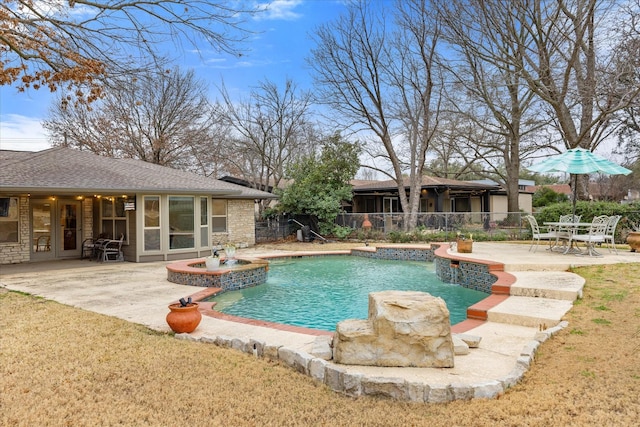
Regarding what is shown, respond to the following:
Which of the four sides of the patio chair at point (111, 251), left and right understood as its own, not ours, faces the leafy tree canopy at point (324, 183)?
back

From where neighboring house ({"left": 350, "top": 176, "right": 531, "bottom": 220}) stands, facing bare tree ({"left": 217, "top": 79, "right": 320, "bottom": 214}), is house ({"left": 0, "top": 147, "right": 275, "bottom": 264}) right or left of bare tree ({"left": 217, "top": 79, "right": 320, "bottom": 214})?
left

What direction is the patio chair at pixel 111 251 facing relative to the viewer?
to the viewer's left

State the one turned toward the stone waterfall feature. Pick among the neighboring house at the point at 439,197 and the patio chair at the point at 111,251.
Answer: the neighboring house

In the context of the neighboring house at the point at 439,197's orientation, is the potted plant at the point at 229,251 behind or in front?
in front

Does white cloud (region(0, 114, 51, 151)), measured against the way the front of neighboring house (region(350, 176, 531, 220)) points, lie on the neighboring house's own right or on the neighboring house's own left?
on the neighboring house's own right

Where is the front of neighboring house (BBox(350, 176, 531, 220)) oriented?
toward the camera

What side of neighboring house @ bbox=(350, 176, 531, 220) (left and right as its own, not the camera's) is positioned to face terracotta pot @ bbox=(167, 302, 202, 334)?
front

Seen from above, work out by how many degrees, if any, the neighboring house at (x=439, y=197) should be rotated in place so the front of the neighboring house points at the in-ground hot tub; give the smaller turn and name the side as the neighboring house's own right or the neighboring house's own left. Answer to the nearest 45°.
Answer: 0° — it already faces it

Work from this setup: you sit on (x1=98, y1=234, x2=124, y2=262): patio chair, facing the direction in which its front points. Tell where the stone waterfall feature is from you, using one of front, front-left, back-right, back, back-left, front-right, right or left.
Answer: left
